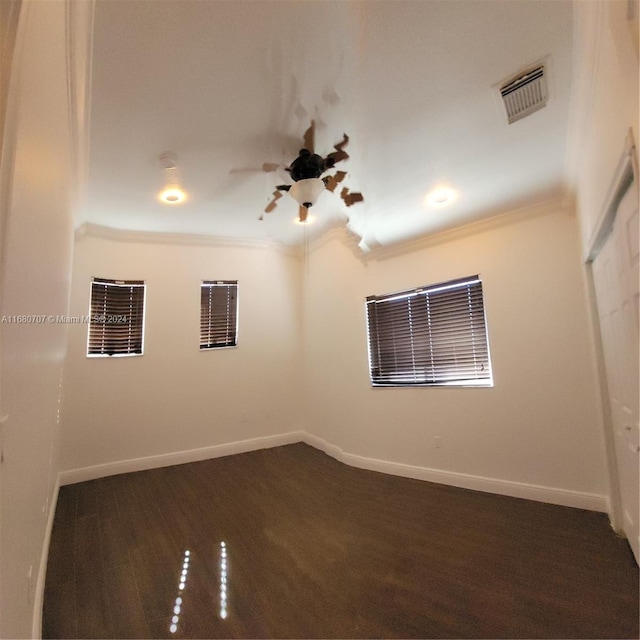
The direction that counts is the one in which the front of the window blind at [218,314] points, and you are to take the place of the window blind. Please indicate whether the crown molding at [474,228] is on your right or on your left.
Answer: on your left

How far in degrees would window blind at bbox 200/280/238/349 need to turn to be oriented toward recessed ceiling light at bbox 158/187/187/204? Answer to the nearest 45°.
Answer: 0° — it already faces it

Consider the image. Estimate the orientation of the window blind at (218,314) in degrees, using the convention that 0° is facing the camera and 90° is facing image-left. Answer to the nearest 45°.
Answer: approximately 0°

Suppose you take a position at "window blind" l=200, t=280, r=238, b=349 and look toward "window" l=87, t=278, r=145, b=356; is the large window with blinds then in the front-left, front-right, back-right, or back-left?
back-left

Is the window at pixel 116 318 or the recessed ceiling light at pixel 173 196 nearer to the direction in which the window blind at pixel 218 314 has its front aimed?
the recessed ceiling light

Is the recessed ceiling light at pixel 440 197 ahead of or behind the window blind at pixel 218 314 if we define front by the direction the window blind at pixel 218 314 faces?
ahead

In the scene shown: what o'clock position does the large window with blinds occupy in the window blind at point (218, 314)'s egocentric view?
The large window with blinds is roughly at 10 o'clock from the window blind.

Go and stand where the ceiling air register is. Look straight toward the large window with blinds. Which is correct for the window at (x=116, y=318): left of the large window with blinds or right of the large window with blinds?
left

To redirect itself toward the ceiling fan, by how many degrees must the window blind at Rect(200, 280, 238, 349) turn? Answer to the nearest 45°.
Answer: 0° — it already faces it
